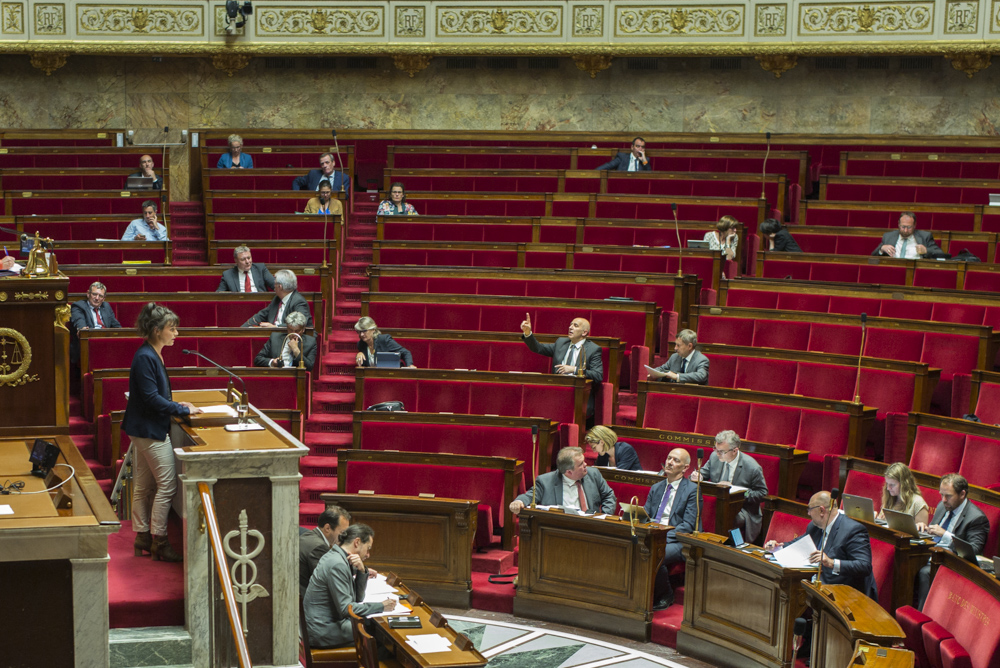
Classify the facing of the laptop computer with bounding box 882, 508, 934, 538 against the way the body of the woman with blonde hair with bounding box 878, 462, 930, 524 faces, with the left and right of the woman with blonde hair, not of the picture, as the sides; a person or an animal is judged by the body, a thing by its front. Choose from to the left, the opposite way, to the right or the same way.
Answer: the opposite way

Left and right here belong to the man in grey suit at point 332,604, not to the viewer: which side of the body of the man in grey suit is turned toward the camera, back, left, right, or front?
right

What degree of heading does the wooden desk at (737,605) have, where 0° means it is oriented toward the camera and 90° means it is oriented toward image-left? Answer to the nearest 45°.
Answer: approximately 45°

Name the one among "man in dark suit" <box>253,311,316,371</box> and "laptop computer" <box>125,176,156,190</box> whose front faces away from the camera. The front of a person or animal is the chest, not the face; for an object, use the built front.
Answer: the laptop computer

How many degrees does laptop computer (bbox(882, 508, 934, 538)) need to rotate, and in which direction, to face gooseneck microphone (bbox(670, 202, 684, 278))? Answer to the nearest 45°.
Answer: approximately 90° to its left

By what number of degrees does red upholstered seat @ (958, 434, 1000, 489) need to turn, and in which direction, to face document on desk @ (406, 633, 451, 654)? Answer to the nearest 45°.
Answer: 0° — it already faces it

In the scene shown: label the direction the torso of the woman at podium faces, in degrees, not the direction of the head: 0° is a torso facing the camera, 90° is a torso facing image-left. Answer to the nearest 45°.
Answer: approximately 270°

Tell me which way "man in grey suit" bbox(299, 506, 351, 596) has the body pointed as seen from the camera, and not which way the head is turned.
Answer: to the viewer's right

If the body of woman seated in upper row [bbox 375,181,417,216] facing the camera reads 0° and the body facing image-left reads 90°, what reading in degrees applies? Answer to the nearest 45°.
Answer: approximately 0°

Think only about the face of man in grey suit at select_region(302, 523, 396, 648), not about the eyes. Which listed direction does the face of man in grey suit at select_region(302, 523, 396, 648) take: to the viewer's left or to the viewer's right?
to the viewer's right
